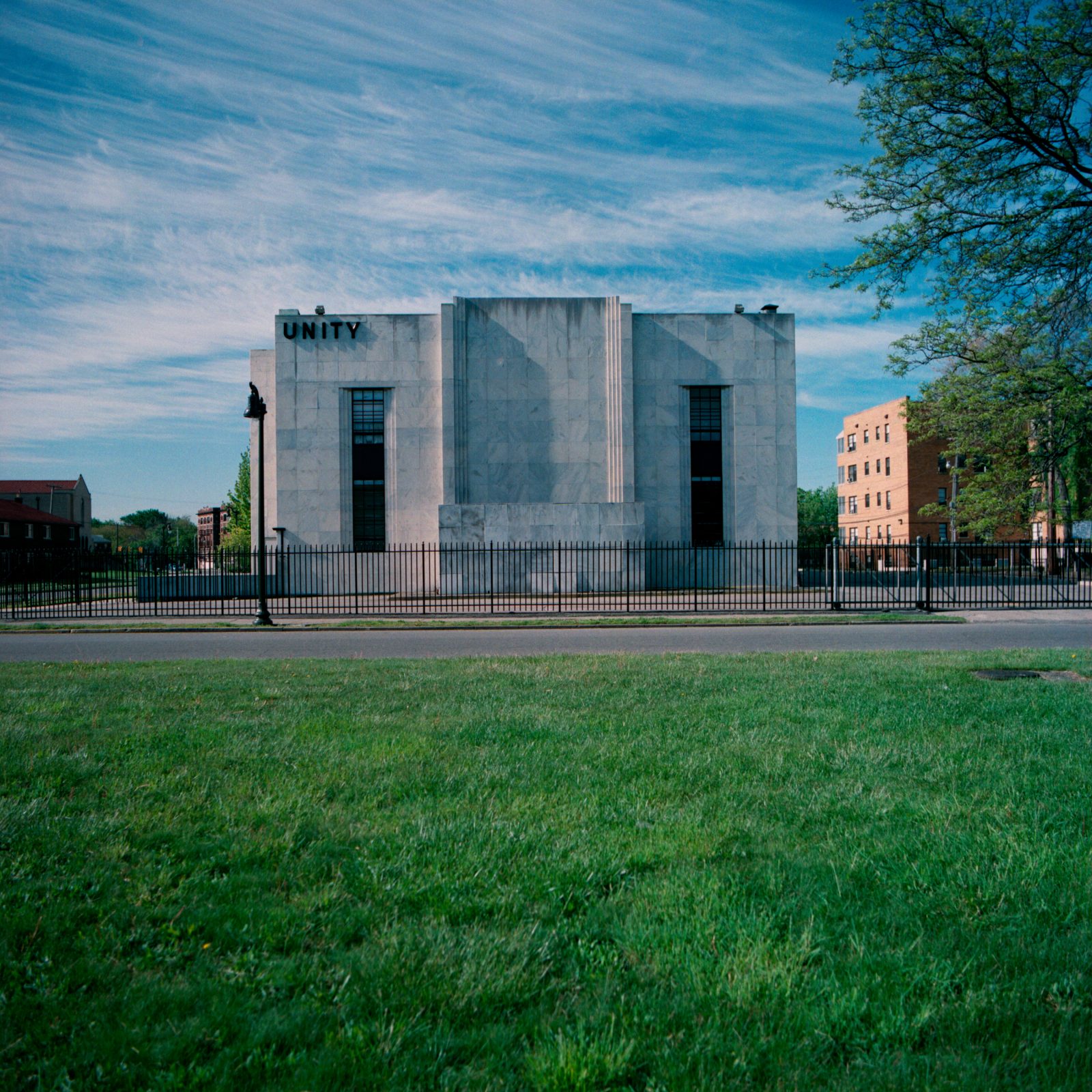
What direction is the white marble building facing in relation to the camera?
toward the camera

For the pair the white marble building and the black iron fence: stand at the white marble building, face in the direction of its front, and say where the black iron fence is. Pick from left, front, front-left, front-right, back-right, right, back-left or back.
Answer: front
